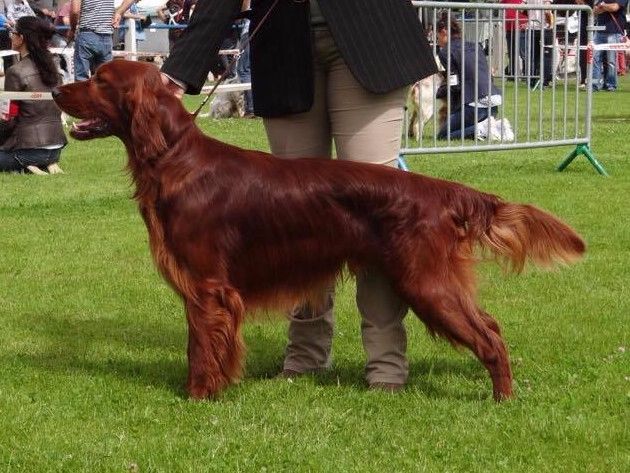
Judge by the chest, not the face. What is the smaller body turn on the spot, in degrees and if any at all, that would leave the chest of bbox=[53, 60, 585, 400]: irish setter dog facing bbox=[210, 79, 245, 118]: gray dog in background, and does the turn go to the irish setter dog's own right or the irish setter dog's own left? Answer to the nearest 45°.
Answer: approximately 90° to the irish setter dog's own right

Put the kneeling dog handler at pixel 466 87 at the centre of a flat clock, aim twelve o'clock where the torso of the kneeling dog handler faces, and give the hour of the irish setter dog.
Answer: The irish setter dog is roughly at 9 o'clock from the kneeling dog handler.

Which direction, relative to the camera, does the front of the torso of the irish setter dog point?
to the viewer's left

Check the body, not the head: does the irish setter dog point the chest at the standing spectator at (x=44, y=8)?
no

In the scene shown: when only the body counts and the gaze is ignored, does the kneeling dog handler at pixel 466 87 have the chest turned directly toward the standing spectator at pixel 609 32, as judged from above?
no

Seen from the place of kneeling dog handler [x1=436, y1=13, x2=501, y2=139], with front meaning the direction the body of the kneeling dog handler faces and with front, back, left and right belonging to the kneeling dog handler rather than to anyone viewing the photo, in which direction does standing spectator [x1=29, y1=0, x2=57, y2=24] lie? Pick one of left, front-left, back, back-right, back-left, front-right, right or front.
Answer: front-right

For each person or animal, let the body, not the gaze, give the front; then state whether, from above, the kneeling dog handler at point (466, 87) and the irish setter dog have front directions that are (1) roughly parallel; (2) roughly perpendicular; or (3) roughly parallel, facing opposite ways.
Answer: roughly parallel

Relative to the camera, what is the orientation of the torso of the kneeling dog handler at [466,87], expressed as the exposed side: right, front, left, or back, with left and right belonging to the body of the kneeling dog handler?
left

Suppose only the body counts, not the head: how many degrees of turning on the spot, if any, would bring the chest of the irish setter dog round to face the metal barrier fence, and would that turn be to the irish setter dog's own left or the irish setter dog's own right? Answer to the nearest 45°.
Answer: approximately 90° to the irish setter dog's own right

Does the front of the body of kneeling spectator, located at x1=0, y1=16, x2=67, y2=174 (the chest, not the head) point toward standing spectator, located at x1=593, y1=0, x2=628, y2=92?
no
